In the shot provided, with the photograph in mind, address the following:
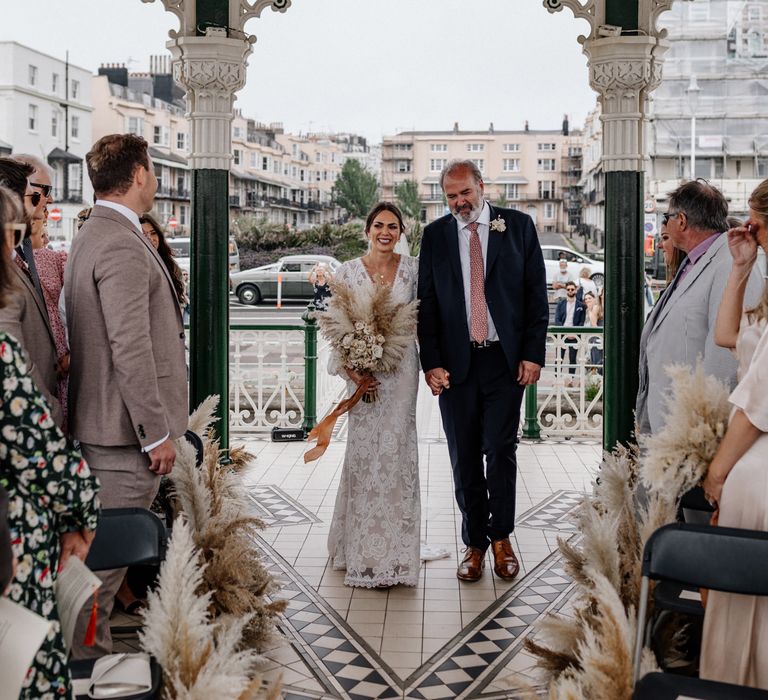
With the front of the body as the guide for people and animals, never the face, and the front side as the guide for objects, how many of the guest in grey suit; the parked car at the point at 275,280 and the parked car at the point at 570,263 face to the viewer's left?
2

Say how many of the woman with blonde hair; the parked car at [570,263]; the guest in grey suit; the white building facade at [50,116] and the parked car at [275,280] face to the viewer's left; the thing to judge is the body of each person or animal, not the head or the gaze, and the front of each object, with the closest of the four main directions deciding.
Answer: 3

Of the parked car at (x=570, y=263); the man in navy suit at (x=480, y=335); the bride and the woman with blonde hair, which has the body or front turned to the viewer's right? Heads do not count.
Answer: the parked car

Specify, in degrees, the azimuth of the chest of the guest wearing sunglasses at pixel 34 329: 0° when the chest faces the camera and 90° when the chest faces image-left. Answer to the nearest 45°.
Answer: approximately 270°

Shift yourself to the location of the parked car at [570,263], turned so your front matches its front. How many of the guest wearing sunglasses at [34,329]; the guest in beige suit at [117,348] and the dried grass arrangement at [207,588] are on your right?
3

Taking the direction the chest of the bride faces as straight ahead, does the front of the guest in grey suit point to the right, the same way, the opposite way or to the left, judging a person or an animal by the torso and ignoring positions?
to the right

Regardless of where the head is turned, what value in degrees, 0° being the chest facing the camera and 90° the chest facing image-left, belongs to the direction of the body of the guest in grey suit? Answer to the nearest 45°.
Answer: approximately 90°

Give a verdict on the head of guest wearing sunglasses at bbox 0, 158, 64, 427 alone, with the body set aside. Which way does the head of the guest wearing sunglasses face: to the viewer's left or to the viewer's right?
to the viewer's right

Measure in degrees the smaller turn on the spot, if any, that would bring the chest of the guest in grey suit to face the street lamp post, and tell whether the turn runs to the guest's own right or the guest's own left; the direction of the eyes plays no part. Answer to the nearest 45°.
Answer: approximately 90° to the guest's own right

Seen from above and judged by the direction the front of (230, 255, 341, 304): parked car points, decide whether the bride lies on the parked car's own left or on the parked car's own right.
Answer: on the parked car's own left

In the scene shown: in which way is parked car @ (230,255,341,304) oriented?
to the viewer's left
